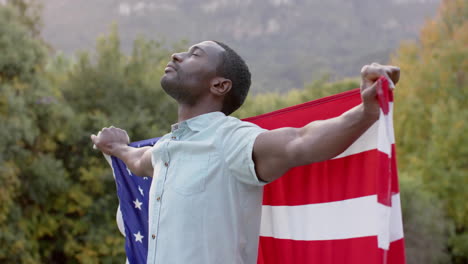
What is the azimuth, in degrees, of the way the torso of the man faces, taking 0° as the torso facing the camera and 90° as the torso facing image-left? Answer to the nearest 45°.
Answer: approximately 45°

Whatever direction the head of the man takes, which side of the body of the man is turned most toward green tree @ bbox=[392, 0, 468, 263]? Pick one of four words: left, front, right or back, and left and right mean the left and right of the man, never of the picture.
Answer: back
